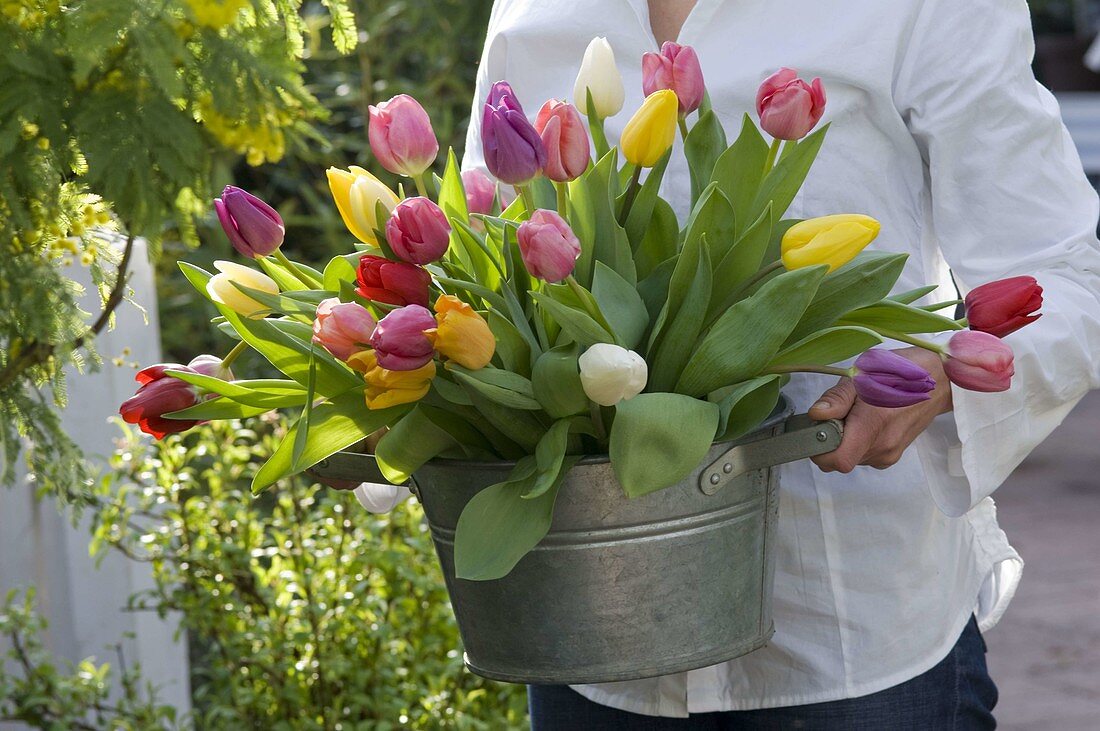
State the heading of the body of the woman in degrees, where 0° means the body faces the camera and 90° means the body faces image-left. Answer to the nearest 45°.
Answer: approximately 45°
